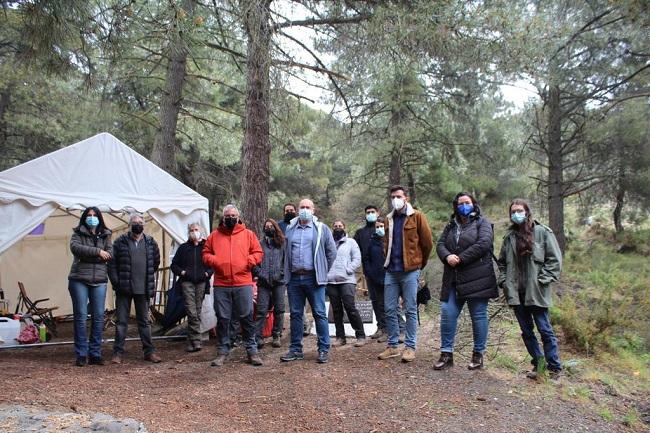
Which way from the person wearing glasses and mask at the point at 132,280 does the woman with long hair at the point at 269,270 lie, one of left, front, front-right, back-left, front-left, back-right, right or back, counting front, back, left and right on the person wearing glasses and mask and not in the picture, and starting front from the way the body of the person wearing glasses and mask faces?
left

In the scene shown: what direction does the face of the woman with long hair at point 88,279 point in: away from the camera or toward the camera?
toward the camera

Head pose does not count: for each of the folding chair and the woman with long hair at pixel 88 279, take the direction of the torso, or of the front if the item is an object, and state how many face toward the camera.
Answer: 1

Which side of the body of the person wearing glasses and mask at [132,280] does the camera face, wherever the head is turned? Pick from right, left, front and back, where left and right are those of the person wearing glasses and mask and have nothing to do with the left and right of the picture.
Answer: front

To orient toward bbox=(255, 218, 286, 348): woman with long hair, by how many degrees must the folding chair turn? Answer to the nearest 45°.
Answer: approximately 45° to its right

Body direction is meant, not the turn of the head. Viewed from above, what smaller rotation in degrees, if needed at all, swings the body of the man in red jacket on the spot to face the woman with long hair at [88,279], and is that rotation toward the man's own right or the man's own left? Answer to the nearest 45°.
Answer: approximately 90° to the man's own right

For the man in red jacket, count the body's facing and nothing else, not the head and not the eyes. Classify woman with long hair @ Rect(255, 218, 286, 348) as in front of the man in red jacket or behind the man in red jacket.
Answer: behind

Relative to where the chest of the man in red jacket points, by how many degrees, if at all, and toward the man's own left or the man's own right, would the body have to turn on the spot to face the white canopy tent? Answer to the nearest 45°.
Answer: approximately 135° to the man's own right

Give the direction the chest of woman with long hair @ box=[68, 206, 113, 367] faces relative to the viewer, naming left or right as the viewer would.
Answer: facing the viewer

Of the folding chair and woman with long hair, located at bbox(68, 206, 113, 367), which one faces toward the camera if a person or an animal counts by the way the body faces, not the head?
the woman with long hair

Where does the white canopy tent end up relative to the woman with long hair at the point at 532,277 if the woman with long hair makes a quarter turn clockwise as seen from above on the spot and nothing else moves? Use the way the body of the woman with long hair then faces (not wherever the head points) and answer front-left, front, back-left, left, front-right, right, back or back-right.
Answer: front-left

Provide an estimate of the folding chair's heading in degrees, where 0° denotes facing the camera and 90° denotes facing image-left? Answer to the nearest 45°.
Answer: approximately 270°

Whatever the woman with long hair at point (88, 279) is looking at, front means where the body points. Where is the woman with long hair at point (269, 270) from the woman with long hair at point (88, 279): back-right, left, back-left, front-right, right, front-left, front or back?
left

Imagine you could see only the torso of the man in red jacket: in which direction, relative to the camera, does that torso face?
toward the camera

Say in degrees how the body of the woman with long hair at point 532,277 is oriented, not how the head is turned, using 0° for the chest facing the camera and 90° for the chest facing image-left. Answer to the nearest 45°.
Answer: approximately 45°
